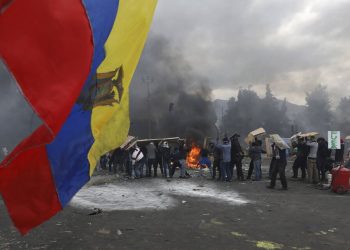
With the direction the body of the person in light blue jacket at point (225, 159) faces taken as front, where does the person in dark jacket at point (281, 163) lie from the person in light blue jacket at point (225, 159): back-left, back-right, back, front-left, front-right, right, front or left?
back-right

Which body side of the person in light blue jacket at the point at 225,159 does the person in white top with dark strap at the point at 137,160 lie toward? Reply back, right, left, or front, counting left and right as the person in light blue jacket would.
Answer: left

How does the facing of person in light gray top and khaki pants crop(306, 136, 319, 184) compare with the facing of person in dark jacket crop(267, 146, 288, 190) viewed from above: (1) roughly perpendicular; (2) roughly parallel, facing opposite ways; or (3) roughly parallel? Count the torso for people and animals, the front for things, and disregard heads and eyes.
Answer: roughly perpendicular

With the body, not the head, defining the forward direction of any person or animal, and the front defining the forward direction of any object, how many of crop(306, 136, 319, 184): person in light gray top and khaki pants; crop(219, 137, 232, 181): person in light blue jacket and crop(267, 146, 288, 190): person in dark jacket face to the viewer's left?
1

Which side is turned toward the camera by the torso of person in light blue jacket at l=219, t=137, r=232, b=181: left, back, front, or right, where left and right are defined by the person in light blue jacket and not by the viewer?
back

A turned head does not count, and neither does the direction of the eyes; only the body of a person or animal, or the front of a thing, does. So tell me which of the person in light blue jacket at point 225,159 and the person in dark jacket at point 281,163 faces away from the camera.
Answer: the person in light blue jacket at point 225,159

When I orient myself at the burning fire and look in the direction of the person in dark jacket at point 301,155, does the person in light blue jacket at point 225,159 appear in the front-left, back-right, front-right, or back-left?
front-right
